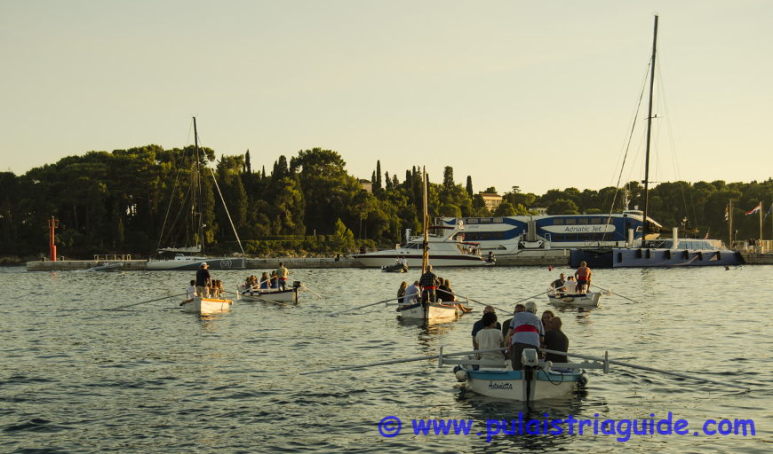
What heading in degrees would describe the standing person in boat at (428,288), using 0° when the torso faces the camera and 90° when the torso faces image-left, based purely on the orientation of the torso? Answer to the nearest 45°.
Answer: approximately 180°

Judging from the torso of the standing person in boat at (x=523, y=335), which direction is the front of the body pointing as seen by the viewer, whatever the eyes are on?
away from the camera

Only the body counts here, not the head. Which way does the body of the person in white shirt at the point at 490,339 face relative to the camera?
away from the camera

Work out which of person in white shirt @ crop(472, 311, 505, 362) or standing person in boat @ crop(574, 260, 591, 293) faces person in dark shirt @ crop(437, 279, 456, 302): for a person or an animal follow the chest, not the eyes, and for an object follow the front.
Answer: the person in white shirt
